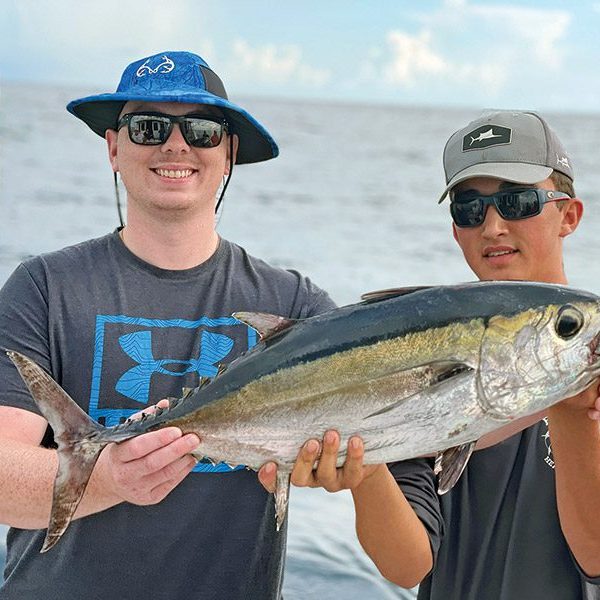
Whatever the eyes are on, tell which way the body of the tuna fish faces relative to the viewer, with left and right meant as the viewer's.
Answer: facing to the right of the viewer

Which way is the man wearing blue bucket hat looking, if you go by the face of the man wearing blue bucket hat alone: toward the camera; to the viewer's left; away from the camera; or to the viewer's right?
toward the camera

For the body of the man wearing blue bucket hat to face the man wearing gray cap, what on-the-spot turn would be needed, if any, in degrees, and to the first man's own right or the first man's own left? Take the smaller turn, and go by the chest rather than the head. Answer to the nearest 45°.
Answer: approximately 90° to the first man's own left

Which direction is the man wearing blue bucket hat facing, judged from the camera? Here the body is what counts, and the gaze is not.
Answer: toward the camera
